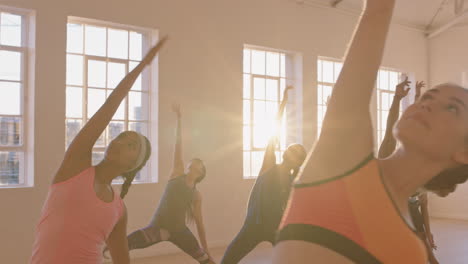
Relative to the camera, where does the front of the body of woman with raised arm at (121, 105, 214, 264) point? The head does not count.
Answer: toward the camera

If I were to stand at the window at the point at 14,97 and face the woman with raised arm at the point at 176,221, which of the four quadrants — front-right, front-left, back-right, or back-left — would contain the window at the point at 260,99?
front-left

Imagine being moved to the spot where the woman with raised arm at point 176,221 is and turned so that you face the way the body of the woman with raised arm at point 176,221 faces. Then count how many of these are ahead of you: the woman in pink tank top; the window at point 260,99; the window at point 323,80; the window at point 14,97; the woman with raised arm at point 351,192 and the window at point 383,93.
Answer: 2

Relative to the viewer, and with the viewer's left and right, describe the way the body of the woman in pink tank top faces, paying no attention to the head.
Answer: facing the viewer and to the right of the viewer

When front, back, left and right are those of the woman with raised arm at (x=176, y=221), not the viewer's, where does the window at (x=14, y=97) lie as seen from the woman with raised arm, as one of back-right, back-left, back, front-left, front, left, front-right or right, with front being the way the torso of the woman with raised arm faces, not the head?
back-right

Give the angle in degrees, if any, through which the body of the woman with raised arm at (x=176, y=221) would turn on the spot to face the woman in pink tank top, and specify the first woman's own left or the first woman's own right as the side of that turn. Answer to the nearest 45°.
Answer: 0° — they already face them

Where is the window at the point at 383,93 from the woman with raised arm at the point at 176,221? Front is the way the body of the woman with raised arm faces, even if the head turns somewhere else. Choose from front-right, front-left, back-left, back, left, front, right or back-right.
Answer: back-left

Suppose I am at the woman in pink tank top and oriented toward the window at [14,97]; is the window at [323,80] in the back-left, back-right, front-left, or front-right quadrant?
front-right

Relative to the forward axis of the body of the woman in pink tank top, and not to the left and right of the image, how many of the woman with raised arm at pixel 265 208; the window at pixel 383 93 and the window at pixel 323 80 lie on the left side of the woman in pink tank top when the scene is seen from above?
3

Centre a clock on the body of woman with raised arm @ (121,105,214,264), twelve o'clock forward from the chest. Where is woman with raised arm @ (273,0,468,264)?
woman with raised arm @ (273,0,468,264) is roughly at 12 o'clock from woman with raised arm @ (121,105,214,264).

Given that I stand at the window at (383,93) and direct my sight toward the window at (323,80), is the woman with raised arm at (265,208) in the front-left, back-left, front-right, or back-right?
front-left

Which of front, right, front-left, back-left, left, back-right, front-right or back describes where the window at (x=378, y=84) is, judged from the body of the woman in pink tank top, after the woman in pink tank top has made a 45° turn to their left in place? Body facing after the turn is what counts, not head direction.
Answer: front-left

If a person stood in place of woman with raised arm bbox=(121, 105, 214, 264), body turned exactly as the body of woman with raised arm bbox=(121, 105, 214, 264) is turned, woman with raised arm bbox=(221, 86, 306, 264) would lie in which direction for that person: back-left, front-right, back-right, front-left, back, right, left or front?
front-left

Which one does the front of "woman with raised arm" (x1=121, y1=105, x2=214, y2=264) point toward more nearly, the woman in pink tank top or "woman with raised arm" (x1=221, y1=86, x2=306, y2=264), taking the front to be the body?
the woman in pink tank top
